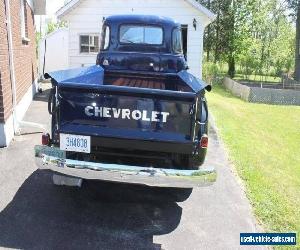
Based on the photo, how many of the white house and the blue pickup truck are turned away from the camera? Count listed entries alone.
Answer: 1

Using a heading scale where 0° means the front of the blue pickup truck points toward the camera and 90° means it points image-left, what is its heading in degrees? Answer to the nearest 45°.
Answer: approximately 180°

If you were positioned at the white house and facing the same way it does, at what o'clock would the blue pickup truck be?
The blue pickup truck is roughly at 12 o'clock from the white house.

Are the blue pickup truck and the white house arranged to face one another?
yes

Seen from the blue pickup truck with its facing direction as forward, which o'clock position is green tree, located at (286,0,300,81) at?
The green tree is roughly at 1 o'clock from the blue pickup truck.

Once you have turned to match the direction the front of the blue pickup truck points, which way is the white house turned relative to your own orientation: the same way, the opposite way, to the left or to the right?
the opposite way

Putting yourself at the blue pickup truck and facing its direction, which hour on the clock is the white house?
The white house is roughly at 12 o'clock from the blue pickup truck.
